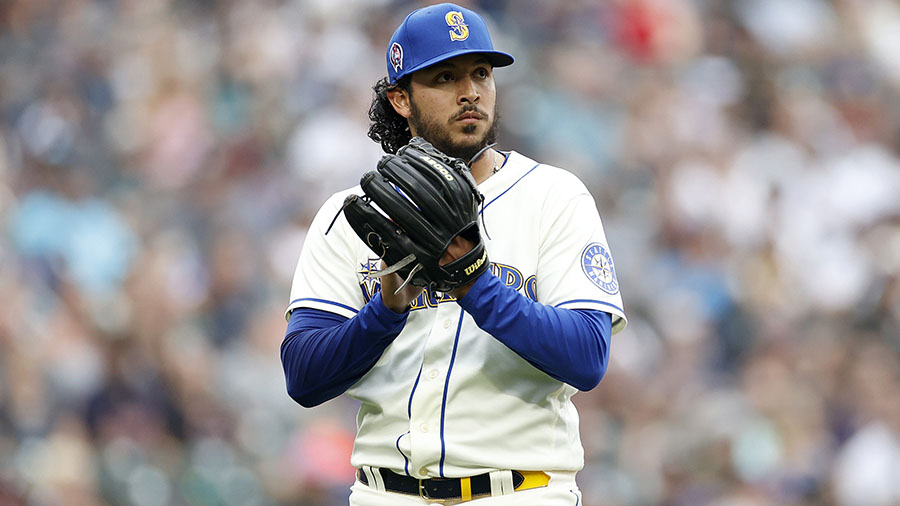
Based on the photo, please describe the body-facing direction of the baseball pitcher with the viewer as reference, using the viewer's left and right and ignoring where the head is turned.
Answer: facing the viewer
